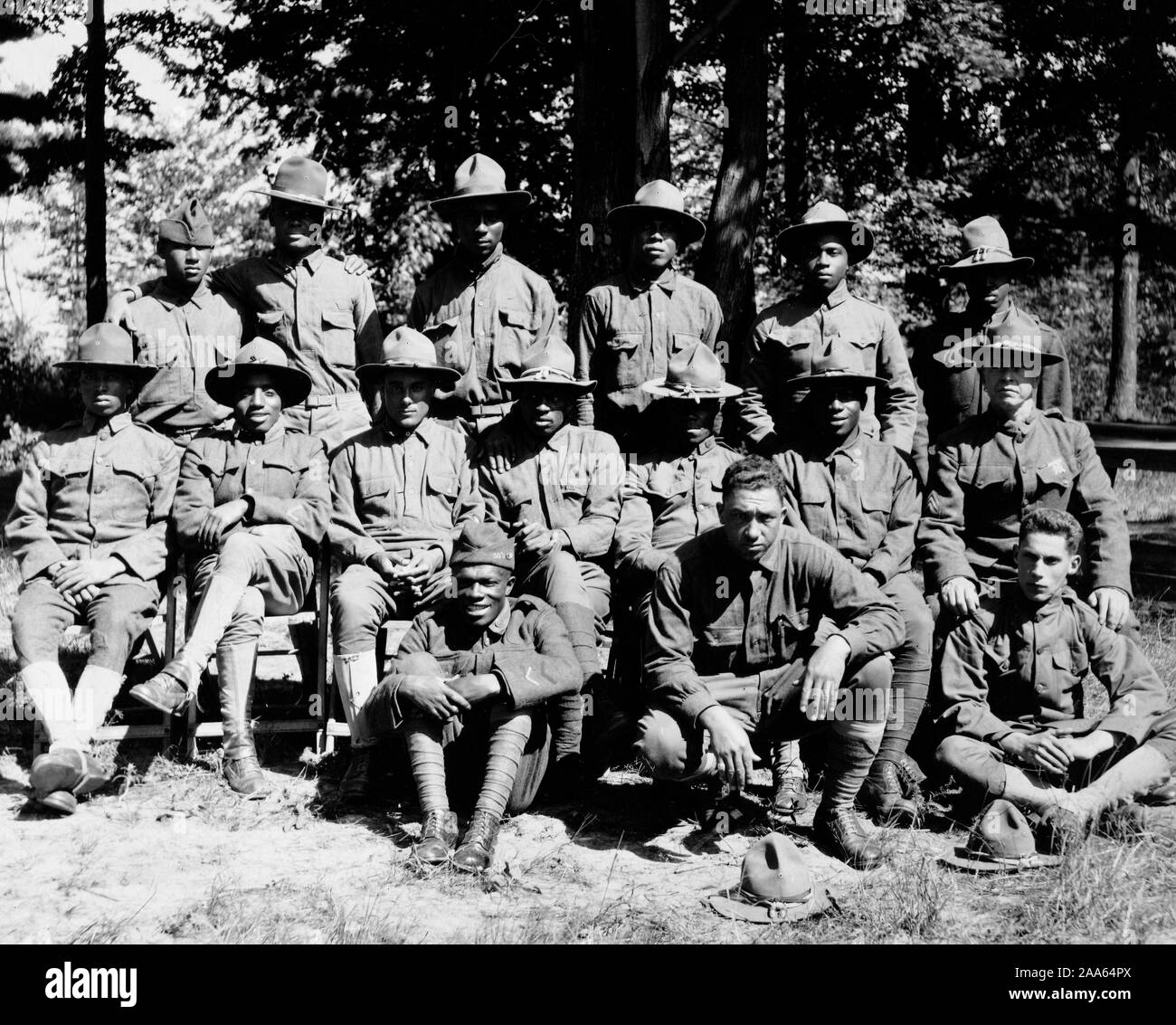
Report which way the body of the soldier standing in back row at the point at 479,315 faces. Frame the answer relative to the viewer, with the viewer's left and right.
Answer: facing the viewer

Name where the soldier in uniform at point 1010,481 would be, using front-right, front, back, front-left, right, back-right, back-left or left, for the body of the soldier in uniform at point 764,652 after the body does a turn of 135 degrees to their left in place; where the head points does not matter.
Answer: front

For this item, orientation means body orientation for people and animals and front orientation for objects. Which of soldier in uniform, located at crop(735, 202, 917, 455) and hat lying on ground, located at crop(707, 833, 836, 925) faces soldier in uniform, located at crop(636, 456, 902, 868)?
soldier in uniform, located at crop(735, 202, 917, 455)

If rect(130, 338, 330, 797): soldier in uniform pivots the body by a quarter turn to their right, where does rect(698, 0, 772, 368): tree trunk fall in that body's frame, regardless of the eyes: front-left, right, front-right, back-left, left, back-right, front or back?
back-right

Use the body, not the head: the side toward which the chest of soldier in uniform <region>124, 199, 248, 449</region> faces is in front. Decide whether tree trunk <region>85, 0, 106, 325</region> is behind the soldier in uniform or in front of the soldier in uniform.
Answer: behind

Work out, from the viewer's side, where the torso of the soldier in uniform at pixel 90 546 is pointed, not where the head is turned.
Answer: toward the camera

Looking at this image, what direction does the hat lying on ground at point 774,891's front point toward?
toward the camera

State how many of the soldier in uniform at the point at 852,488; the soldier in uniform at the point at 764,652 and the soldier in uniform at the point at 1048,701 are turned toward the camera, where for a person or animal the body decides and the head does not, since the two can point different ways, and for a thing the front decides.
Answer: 3

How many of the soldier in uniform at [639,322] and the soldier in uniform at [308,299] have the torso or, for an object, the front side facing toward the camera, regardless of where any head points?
2
